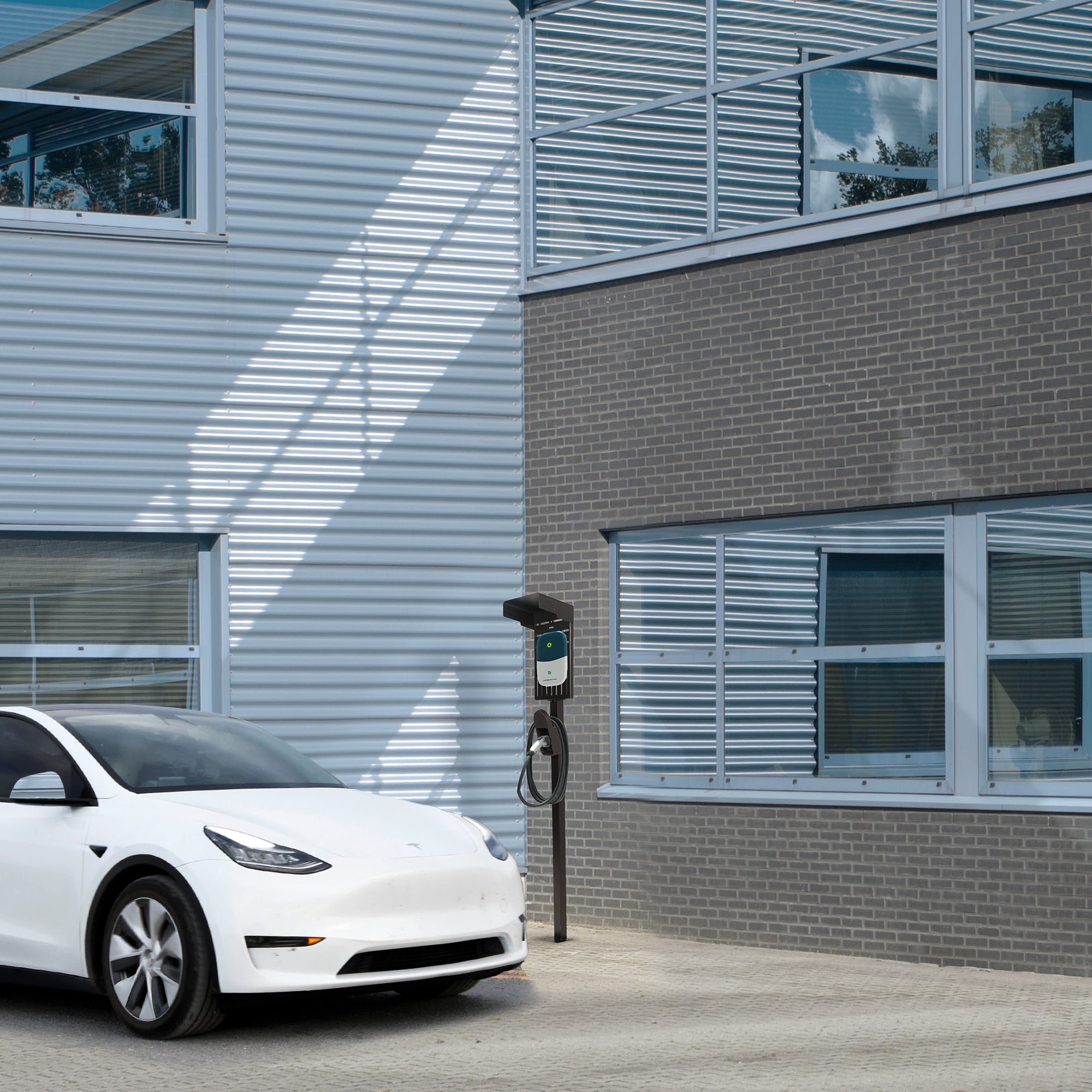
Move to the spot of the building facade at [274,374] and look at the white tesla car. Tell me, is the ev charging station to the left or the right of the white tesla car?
left

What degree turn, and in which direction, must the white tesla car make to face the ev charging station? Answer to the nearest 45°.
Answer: approximately 90° to its left

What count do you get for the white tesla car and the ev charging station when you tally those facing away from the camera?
0

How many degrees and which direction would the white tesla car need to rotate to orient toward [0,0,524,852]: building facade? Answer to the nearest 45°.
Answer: approximately 135° to its left

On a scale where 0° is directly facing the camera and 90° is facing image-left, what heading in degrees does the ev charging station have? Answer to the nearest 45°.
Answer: approximately 45°

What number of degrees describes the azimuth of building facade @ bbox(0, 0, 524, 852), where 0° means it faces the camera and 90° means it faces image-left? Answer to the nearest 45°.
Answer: approximately 0°

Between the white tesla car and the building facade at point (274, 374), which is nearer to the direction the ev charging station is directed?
the white tesla car

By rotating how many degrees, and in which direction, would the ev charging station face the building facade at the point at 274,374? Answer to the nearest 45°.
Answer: approximately 90° to its right

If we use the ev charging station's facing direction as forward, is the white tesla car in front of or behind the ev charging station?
in front

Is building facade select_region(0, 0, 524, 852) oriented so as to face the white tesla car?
yes

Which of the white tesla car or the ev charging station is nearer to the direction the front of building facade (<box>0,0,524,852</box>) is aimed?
the white tesla car
